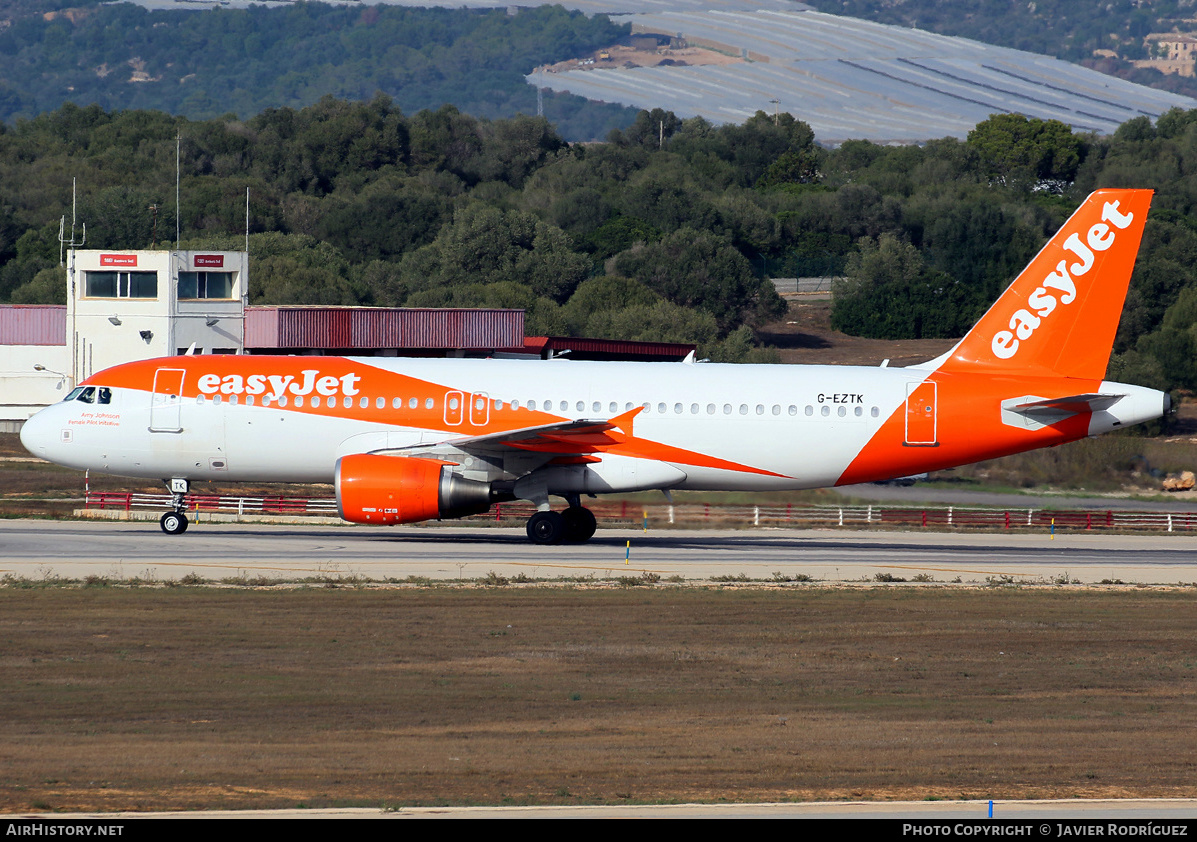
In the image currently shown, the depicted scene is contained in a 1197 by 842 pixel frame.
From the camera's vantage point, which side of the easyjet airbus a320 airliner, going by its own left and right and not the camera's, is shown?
left

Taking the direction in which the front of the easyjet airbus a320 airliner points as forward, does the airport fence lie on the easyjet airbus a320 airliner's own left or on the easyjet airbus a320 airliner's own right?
on the easyjet airbus a320 airliner's own right
